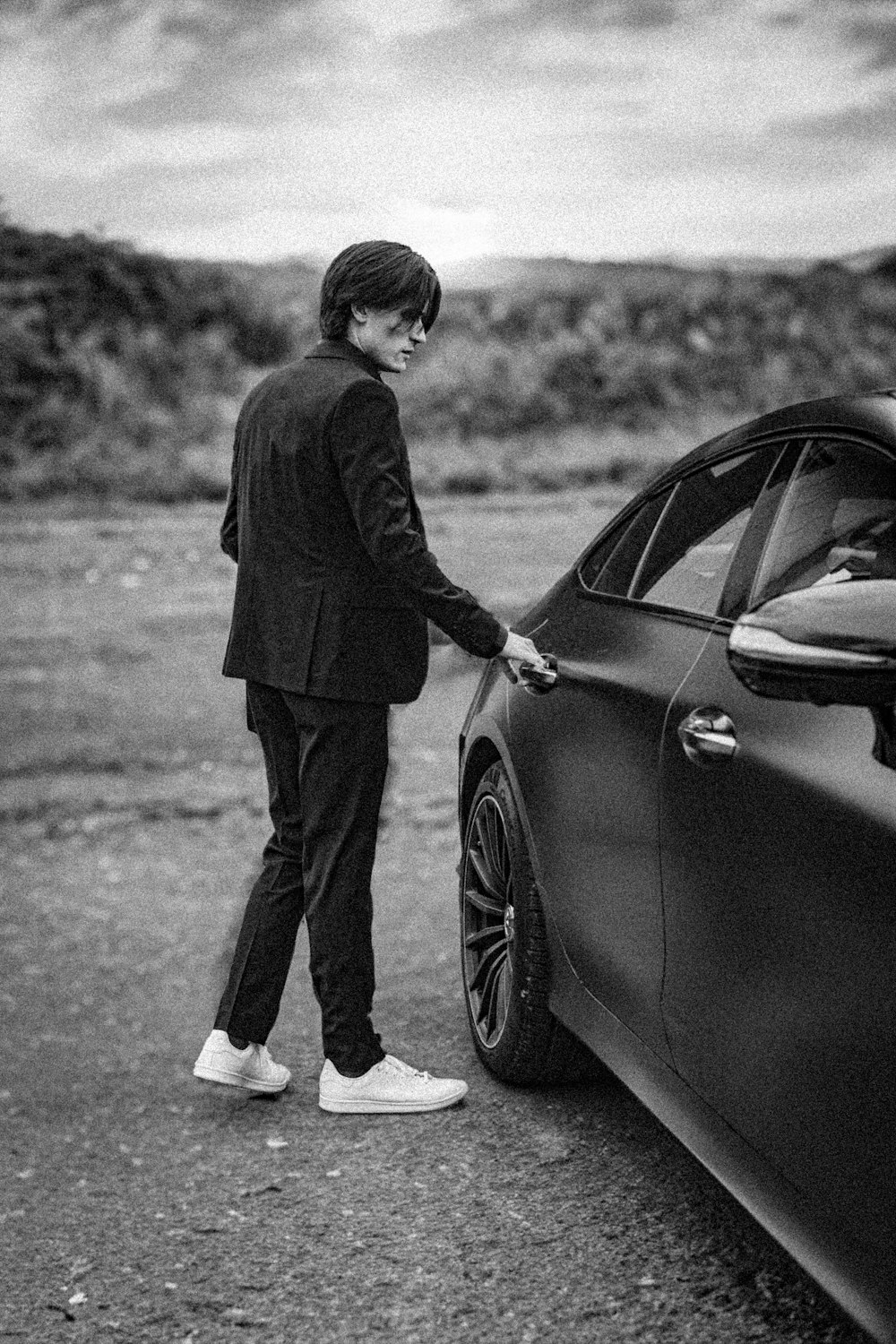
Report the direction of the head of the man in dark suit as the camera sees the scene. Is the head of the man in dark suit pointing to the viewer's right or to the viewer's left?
to the viewer's right

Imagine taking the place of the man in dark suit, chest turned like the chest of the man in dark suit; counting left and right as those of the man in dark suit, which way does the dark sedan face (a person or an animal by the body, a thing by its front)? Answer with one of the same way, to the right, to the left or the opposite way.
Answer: to the right

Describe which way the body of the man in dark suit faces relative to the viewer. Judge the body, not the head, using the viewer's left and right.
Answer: facing away from the viewer and to the right of the viewer

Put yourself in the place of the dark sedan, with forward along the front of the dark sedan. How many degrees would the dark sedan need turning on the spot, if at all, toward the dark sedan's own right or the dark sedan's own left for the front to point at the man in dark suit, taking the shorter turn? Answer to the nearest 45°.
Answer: approximately 180°

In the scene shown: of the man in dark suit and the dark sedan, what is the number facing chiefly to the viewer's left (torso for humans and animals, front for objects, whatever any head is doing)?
0

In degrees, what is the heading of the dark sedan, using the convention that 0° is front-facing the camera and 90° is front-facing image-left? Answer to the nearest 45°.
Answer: approximately 315°
